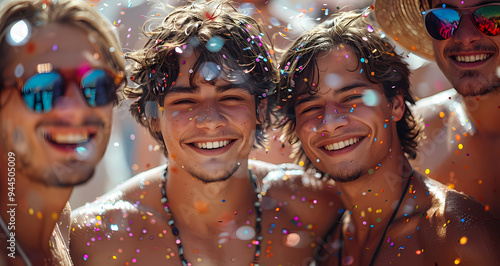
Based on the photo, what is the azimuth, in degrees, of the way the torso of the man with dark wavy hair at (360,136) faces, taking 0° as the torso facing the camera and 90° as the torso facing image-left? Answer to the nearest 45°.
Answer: approximately 45°

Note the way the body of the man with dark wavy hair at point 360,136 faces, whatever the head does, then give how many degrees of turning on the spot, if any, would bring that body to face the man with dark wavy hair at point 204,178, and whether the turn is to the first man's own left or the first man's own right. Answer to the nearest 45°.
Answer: approximately 45° to the first man's own right

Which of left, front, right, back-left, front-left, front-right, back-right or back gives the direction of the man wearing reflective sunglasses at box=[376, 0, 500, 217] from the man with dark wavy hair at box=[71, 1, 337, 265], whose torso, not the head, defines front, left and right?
left

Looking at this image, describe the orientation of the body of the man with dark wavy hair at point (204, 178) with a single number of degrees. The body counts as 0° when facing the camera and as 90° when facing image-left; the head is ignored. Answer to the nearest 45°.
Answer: approximately 0°

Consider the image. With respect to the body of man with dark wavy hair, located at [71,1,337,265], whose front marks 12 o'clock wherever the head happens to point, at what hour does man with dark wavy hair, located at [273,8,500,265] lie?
man with dark wavy hair, located at [273,8,500,265] is roughly at 9 o'clock from man with dark wavy hair, located at [71,1,337,265].
